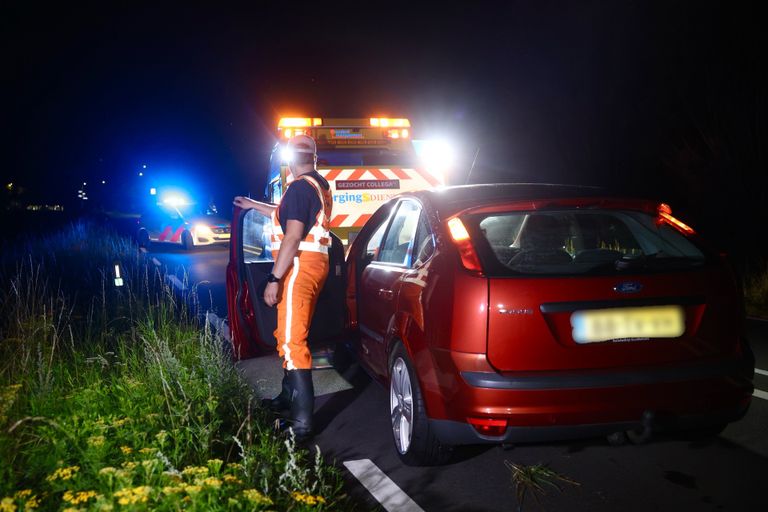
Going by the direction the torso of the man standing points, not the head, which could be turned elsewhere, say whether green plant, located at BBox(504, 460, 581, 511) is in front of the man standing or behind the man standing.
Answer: behind

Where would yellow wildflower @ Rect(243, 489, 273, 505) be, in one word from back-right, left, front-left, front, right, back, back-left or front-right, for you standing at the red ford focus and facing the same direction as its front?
left

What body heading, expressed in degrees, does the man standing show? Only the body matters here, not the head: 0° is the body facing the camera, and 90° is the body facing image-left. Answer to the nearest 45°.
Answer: approximately 135°

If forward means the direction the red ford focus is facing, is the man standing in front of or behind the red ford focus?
in front

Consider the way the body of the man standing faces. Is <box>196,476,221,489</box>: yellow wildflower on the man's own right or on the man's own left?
on the man's own left

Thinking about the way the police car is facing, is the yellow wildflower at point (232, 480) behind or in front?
in front

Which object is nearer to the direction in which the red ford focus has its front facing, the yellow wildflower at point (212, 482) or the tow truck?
the tow truck
